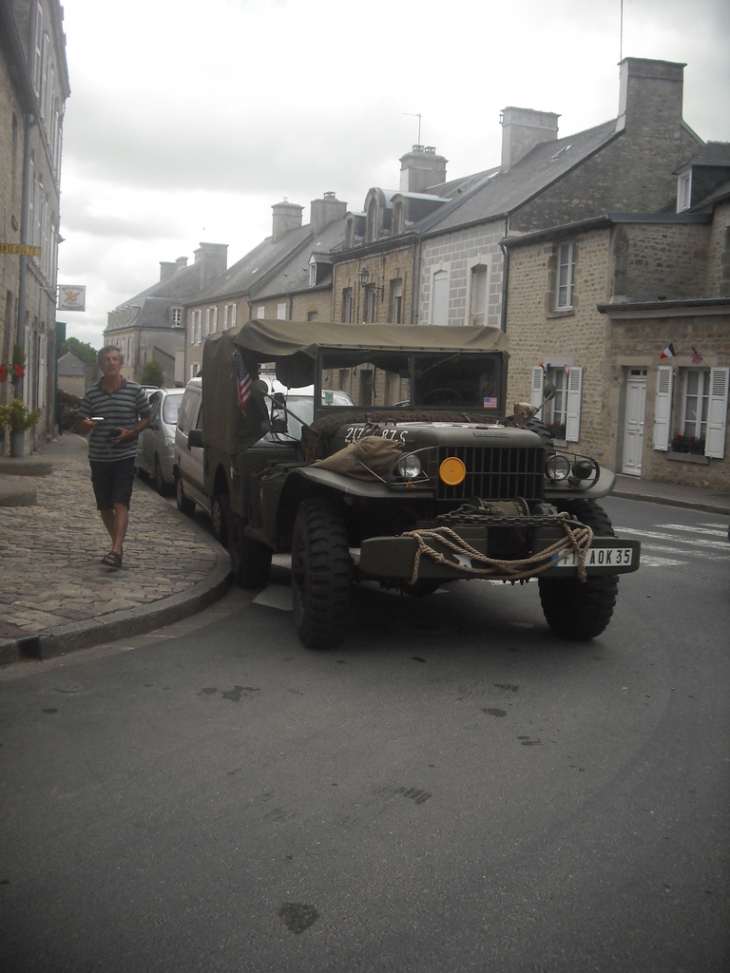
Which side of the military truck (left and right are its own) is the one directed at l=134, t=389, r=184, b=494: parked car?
back

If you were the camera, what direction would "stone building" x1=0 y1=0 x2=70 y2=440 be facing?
facing to the right of the viewer

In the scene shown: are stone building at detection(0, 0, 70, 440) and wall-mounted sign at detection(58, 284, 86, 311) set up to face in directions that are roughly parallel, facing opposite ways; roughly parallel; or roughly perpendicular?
roughly perpendicular

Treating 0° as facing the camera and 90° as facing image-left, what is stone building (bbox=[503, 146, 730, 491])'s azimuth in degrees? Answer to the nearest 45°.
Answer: approximately 45°

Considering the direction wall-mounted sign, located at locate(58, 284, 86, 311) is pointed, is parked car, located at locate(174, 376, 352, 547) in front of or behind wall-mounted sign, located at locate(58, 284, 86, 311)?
in front

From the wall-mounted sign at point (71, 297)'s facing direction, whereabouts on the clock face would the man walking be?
The man walking is roughly at 12 o'clock from the wall-mounted sign.

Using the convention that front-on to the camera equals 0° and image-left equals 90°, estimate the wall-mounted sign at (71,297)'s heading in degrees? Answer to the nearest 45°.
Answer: approximately 0°

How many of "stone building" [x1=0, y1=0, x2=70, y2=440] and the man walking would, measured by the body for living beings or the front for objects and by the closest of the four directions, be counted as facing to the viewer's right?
1

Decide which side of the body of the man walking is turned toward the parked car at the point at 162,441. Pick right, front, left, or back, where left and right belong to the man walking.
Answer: back

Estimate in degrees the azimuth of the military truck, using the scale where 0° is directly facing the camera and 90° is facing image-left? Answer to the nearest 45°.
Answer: approximately 315°

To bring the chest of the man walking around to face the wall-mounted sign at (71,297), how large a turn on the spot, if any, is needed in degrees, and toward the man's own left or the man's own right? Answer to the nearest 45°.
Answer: approximately 180°
